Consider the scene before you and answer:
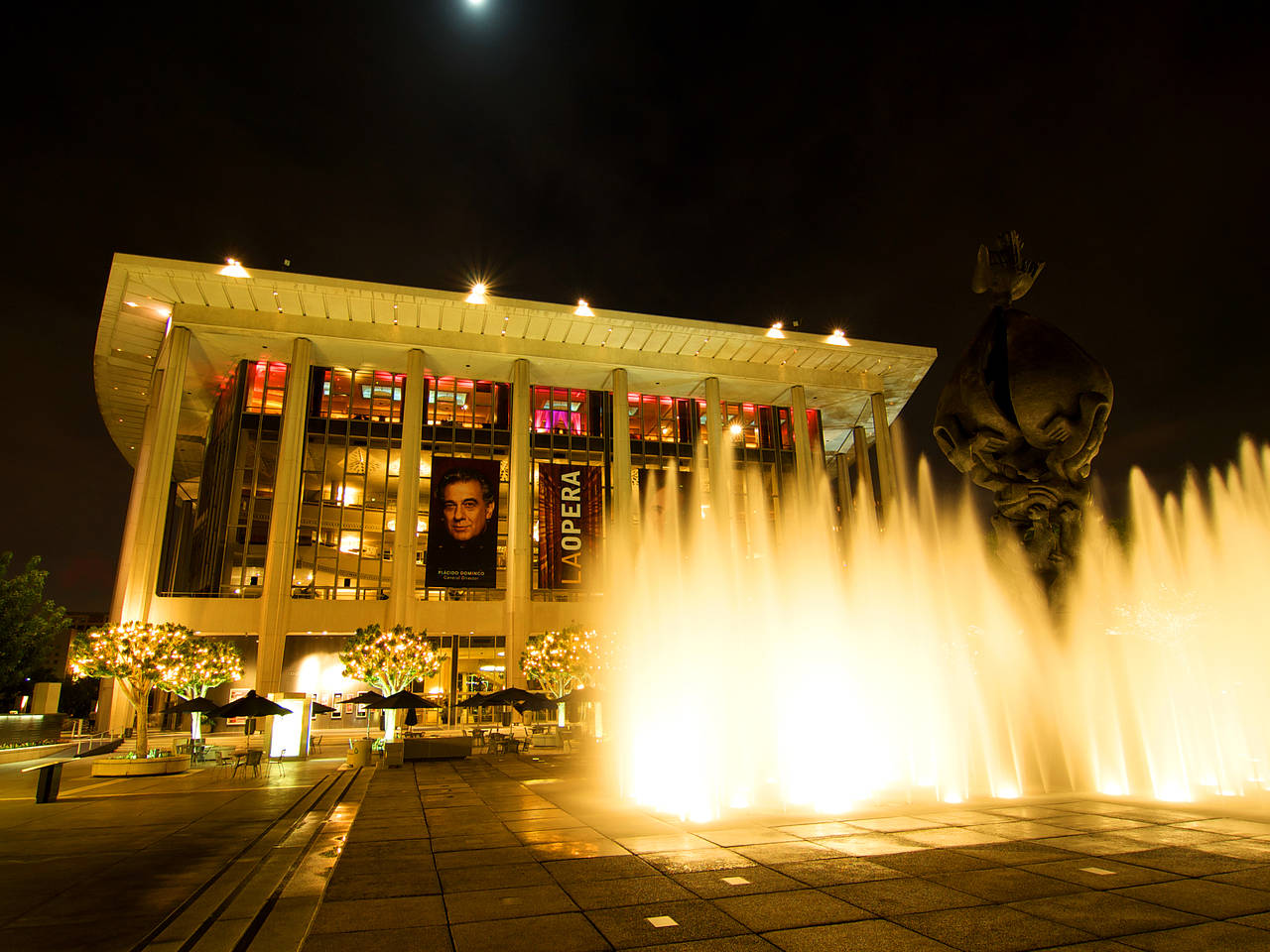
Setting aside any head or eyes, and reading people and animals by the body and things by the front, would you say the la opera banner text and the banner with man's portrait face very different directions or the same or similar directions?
same or similar directions

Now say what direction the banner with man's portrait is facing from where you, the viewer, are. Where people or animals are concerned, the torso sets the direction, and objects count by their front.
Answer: facing the viewer

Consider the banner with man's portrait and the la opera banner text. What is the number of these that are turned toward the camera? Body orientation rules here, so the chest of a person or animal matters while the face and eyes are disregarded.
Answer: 2

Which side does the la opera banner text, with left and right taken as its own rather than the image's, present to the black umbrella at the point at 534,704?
front

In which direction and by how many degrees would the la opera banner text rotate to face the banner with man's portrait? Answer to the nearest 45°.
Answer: approximately 90° to its right

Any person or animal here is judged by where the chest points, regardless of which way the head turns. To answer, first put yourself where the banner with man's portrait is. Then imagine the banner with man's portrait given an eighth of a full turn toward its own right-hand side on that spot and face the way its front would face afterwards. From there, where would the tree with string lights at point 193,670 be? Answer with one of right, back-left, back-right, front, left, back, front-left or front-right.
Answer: front

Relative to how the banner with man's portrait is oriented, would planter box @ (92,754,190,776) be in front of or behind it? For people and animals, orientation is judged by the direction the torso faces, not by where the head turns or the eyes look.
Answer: in front

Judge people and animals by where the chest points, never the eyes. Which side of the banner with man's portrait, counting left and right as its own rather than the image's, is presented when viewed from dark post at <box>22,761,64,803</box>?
front

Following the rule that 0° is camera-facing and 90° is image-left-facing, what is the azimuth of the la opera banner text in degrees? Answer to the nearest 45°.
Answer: approximately 0°

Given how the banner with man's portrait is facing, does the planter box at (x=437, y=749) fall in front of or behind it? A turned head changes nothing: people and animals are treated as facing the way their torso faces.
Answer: in front

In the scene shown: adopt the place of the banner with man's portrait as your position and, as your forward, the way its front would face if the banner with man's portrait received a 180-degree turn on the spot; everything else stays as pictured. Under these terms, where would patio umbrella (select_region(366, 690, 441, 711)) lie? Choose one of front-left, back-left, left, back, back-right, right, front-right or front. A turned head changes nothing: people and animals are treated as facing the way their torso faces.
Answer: back

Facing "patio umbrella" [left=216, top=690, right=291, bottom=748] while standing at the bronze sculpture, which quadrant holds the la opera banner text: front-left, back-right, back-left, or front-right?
front-right
